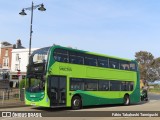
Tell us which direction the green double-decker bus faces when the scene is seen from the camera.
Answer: facing the viewer and to the left of the viewer
